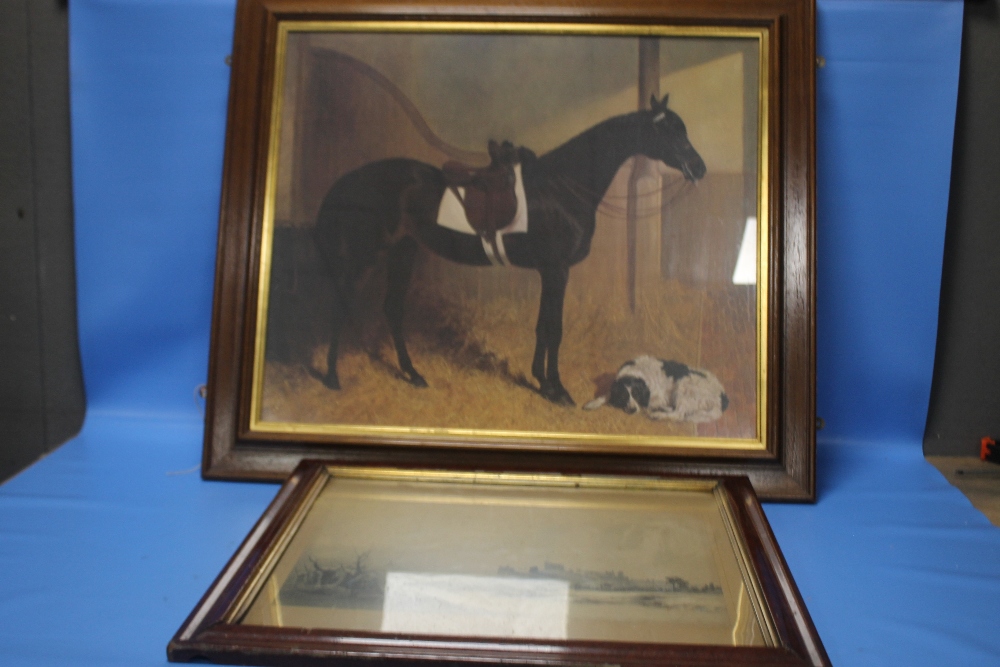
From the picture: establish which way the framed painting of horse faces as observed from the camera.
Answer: facing the viewer
